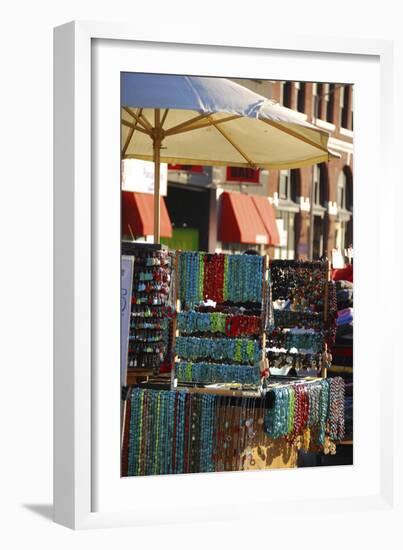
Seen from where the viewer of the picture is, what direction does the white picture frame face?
facing the viewer and to the right of the viewer
